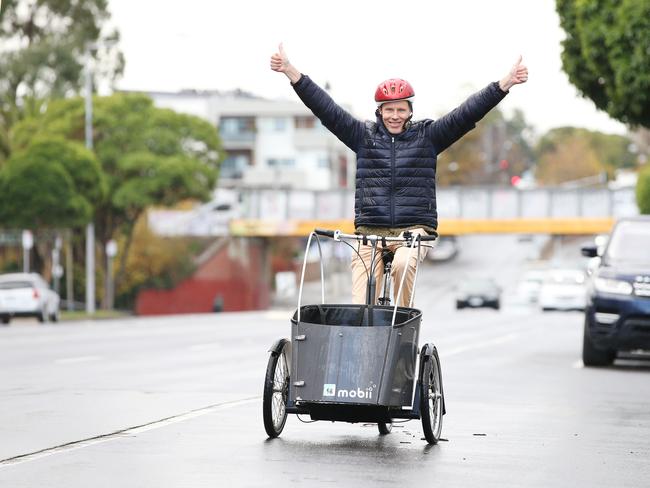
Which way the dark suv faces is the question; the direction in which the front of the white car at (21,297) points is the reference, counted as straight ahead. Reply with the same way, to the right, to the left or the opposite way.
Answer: the opposite way

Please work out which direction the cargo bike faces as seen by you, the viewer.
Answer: facing the viewer

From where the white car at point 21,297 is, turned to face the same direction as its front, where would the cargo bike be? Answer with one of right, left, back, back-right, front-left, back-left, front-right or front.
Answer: back-right

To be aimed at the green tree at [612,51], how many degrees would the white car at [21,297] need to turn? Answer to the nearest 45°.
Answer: approximately 90° to its right

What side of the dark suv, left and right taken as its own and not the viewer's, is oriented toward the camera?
front

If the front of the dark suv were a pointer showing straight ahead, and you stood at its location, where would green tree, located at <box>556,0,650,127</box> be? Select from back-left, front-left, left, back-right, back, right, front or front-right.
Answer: back

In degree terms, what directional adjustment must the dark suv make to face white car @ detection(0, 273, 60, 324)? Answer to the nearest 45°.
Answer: approximately 135° to its right

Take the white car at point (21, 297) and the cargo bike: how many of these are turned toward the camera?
1

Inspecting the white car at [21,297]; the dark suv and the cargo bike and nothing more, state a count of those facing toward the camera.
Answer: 2

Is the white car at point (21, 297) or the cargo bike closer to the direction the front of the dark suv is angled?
the cargo bike

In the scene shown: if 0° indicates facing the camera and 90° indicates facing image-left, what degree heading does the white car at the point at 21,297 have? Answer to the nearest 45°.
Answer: approximately 225°
